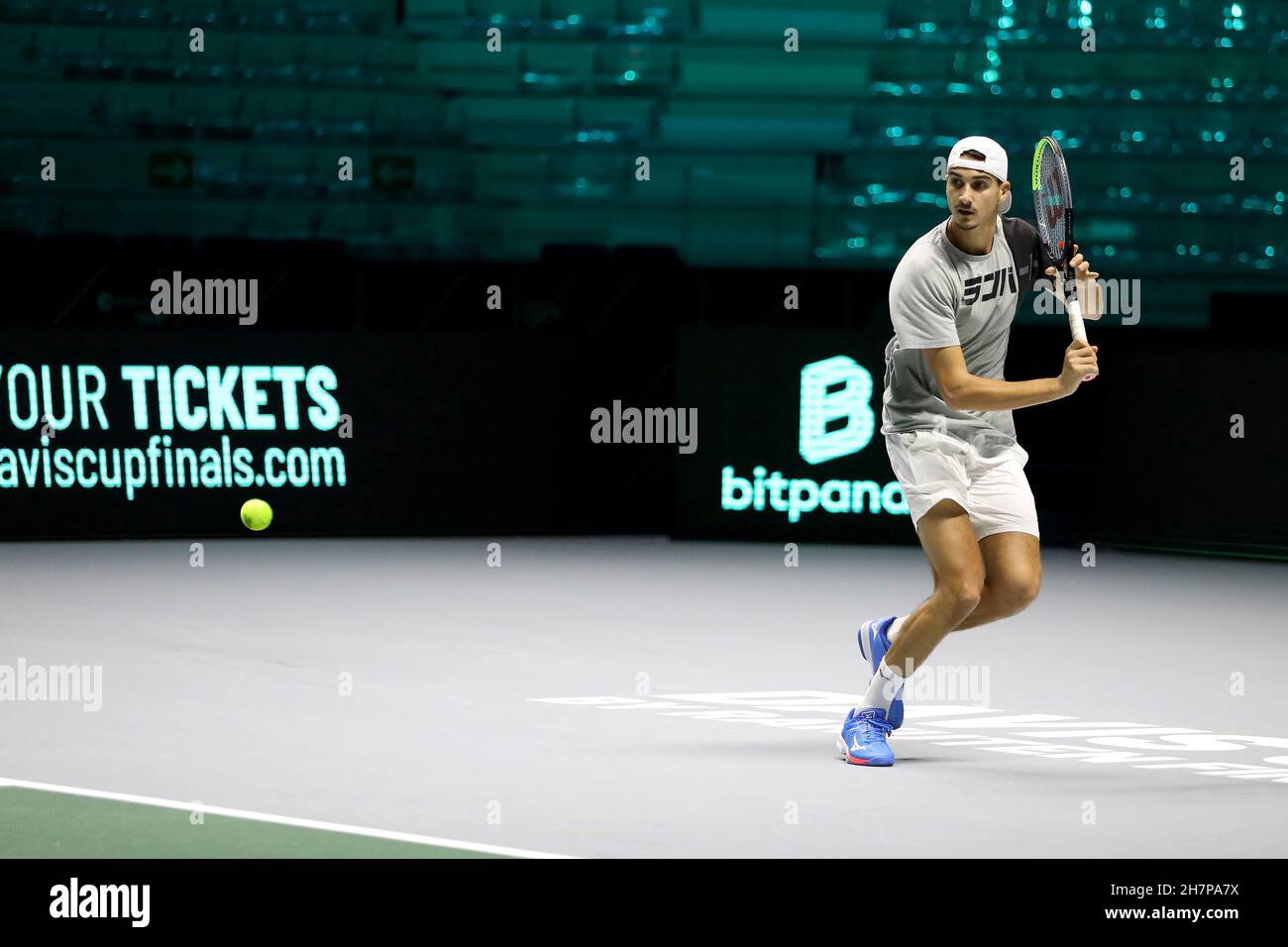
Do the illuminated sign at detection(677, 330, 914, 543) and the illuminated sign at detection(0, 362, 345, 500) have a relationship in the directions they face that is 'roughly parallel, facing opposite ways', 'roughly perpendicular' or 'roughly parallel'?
roughly parallel

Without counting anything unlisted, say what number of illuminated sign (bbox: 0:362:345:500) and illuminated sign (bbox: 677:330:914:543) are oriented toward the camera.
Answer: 2

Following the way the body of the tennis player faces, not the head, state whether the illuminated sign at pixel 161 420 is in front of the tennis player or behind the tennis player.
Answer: behind

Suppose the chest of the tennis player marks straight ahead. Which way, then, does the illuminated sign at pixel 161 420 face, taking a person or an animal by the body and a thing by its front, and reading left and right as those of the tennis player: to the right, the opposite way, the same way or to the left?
the same way

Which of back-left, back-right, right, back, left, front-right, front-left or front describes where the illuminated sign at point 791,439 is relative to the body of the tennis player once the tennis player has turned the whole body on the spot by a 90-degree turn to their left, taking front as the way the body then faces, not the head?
front-left

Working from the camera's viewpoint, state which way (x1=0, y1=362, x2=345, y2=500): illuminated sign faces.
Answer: facing the viewer

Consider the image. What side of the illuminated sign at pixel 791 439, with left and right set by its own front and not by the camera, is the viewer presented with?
front

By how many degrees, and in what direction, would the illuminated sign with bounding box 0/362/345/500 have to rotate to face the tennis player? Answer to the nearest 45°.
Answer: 0° — it already faces them

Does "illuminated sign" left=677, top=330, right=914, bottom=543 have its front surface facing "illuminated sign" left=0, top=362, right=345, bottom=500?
no

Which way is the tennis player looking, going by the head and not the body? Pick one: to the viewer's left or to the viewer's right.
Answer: to the viewer's left

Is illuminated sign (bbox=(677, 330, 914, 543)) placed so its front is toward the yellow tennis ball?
no
